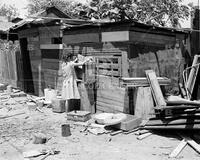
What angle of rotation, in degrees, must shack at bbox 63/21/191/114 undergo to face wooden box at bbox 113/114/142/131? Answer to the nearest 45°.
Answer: approximately 45° to its left

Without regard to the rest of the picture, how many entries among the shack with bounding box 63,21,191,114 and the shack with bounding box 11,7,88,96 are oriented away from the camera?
0

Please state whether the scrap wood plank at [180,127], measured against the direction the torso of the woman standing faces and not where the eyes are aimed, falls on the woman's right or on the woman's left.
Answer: on the woman's right

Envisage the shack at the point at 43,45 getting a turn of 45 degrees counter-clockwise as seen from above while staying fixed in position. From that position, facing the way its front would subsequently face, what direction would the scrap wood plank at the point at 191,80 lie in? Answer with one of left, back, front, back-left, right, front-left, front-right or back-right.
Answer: front-left

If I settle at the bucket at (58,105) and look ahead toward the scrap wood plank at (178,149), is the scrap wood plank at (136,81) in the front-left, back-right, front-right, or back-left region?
front-left

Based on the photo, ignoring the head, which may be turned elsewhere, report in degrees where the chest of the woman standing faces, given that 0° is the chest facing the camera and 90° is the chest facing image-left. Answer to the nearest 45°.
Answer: approximately 225°

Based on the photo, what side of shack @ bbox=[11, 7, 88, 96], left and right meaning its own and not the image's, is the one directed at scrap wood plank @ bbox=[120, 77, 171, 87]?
left

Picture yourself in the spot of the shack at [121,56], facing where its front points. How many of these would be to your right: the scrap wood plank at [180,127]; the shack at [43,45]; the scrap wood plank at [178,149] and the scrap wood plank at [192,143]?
1

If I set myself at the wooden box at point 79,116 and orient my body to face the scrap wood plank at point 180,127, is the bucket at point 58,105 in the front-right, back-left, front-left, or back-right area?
back-left

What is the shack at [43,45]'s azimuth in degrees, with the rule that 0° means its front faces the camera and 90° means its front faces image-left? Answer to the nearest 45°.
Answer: approximately 45°

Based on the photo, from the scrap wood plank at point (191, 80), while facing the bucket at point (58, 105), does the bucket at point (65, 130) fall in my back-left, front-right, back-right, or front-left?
front-left

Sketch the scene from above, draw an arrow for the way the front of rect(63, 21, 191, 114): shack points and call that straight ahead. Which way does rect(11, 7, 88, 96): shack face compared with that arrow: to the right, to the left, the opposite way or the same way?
the same way

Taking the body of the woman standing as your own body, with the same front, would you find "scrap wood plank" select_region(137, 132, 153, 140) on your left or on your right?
on your right
